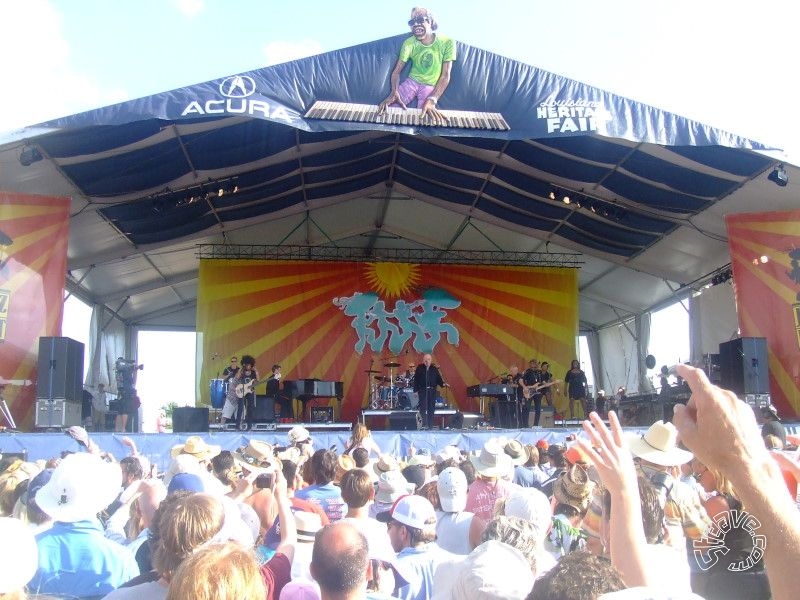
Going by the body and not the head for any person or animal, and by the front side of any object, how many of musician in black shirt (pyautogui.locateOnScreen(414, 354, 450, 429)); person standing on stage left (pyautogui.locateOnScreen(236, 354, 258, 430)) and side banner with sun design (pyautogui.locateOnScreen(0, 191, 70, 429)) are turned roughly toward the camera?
3

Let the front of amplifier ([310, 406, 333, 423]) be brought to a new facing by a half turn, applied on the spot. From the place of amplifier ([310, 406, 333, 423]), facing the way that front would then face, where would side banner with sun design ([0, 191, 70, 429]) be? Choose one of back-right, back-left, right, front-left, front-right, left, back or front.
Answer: back-left

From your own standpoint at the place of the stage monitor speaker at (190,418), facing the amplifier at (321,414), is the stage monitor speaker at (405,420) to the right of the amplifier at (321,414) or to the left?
right

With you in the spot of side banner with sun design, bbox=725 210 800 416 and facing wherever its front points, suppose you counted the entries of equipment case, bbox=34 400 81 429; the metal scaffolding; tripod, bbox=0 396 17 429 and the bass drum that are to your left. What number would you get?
0

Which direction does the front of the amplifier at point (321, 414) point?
toward the camera

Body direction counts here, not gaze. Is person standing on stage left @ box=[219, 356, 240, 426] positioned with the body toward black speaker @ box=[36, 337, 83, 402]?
no

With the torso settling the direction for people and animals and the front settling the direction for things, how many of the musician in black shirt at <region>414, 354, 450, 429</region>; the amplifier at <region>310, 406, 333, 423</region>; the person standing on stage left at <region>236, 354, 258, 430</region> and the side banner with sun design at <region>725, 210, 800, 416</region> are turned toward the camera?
4

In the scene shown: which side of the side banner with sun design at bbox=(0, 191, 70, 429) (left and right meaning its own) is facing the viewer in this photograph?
front

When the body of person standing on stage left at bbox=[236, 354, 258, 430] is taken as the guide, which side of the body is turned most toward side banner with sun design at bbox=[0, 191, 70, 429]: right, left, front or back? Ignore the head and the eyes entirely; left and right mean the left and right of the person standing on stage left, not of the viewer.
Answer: right

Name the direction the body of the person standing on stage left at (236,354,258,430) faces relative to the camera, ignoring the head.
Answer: toward the camera

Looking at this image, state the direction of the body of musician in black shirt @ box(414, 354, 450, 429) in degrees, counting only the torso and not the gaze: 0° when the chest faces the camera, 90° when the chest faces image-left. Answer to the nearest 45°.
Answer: approximately 0°

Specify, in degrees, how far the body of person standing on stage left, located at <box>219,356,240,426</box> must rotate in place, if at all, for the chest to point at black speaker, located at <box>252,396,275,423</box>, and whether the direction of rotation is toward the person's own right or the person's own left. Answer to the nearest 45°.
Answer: approximately 90° to the person's own left

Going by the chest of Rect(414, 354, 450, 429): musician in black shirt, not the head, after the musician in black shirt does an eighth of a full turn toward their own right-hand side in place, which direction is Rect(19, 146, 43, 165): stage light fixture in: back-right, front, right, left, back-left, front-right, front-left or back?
front

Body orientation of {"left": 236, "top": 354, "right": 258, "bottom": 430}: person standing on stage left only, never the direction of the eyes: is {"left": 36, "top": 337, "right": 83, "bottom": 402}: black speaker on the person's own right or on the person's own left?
on the person's own right

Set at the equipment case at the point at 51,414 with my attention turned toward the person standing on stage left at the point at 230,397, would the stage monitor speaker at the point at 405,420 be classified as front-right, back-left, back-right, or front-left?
front-right

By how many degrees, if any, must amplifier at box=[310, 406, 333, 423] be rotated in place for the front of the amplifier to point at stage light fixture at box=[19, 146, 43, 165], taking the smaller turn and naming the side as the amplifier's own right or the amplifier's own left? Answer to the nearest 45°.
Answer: approximately 45° to the amplifier's own right

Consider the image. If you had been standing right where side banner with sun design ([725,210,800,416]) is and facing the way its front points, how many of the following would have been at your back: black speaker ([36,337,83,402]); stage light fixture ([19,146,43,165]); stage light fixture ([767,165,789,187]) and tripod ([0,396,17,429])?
0

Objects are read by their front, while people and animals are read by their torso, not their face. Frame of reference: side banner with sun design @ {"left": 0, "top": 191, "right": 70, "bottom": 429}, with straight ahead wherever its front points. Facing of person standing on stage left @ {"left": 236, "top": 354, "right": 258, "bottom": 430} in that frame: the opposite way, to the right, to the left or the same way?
the same way

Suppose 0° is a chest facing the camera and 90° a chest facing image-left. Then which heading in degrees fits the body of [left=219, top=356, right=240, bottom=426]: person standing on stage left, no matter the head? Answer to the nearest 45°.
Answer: approximately 315°
